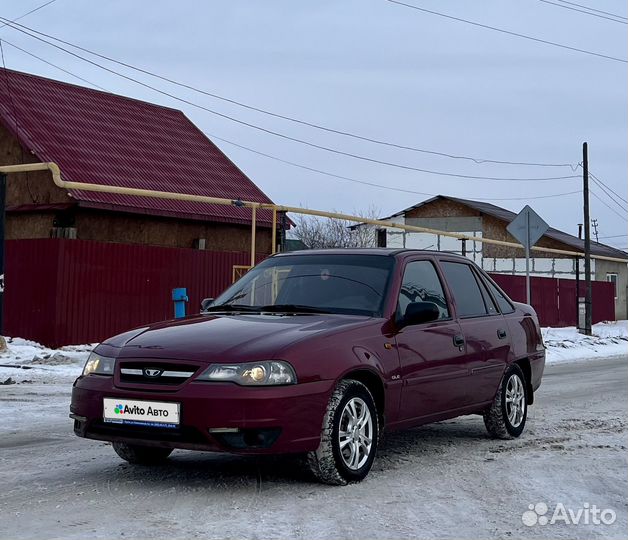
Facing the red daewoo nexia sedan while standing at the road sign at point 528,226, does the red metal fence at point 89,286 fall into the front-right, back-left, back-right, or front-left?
front-right

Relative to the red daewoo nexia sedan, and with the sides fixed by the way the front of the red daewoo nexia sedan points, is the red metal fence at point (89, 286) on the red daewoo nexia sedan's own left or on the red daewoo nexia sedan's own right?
on the red daewoo nexia sedan's own right

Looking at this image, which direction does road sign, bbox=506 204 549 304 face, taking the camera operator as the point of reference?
facing away from the viewer

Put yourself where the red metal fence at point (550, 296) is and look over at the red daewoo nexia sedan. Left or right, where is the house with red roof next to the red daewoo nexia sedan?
right

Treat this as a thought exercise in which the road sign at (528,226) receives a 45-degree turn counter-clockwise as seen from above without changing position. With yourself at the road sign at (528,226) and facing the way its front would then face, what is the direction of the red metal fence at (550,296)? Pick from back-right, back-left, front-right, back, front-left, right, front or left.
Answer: front-right

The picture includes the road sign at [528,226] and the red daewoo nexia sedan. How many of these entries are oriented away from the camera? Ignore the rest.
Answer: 1

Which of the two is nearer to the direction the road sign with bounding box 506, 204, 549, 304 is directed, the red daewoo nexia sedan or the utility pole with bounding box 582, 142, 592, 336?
the utility pole

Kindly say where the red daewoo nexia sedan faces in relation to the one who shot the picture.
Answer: facing the viewer and to the left of the viewer

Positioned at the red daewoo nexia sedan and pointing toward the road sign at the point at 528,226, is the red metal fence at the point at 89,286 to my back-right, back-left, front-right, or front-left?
front-left

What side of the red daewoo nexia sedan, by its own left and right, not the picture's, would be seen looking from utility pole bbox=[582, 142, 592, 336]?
back

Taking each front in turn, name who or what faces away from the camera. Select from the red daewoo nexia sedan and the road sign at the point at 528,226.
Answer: the road sign

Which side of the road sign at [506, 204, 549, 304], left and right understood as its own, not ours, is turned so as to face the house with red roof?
left
